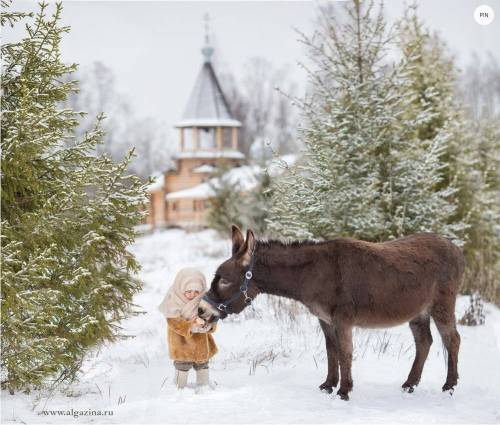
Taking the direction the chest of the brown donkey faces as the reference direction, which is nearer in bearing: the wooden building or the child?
the child

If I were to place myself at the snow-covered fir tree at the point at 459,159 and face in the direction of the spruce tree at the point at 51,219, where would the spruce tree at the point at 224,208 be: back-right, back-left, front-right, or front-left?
back-right

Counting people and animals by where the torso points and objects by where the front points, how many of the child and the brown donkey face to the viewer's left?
1

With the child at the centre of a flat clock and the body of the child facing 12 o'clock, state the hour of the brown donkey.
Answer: The brown donkey is roughly at 11 o'clock from the child.

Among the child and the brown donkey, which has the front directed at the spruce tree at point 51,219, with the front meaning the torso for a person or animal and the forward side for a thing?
the brown donkey

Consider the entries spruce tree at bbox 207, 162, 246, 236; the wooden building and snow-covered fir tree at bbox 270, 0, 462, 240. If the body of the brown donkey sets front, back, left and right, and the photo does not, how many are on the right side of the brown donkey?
3

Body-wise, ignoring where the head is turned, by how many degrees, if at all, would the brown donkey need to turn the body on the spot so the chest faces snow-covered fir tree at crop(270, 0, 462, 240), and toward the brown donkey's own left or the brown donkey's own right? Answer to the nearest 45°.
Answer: approximately 90° to the brown donkey's own right

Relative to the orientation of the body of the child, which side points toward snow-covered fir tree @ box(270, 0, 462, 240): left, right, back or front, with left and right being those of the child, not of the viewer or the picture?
left

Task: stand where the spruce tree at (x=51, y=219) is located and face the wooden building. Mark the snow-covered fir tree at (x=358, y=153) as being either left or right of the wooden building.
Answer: right

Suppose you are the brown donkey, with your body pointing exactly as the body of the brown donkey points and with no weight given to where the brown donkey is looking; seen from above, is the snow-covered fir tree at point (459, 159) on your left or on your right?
on your right

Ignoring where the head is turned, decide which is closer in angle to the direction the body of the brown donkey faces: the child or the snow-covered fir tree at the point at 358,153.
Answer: the child

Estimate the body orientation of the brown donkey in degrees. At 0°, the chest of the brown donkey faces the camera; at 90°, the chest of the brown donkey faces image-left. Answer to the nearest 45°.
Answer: approximately 90°

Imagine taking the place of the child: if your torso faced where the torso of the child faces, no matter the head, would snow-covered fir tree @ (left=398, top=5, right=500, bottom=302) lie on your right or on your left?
on your left

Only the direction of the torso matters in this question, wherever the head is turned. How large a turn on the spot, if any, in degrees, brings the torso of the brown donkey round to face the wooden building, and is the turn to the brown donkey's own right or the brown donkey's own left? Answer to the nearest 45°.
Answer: approximately 90° to the brown donkey's own right
